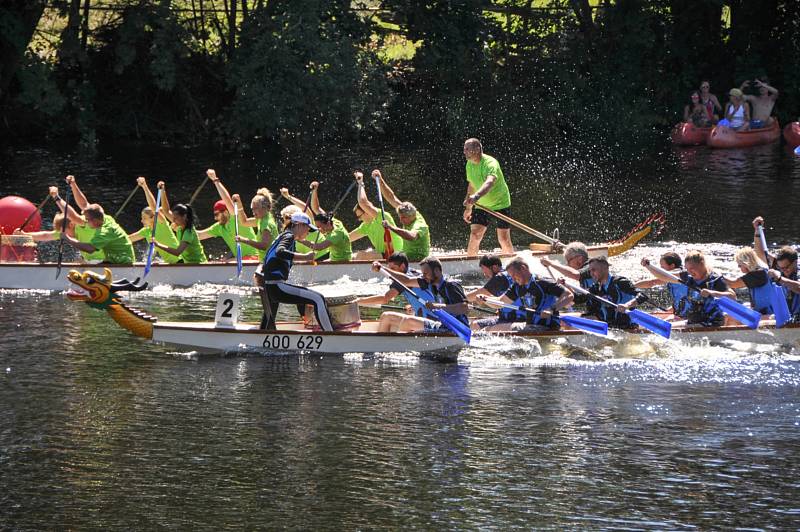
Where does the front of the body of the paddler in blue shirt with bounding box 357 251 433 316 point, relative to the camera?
to the viewer's left

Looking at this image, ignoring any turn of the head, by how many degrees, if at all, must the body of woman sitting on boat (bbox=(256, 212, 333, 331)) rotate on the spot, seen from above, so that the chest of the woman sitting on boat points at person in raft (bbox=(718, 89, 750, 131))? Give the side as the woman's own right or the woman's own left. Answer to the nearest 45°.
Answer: approximately 45° to the woman's own left

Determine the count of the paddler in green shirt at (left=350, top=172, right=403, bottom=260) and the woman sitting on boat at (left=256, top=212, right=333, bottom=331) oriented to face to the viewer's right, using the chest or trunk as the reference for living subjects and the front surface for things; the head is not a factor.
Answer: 1

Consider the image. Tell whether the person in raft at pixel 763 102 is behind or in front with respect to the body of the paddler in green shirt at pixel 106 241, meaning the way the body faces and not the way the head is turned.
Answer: behind

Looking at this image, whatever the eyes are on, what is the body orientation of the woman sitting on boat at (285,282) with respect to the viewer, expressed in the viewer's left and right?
facing to the right of the viewer

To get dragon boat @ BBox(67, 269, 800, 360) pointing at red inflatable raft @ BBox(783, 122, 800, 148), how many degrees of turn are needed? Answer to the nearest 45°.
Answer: approximately 135° to its right

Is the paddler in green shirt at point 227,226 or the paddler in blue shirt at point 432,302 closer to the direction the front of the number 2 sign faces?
the paddler in blue shirt

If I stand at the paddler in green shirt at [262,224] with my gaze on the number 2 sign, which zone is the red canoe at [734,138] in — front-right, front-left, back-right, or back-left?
back-left

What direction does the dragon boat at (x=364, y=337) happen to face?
to the viewer's left

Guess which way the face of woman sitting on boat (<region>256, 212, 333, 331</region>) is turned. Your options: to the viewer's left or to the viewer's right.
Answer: to the viewer's right

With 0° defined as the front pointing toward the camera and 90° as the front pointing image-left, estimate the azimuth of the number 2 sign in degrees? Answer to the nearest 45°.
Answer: approximately 0°

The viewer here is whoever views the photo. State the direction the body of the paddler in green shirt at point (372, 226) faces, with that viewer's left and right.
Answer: facing to the left of the viewer

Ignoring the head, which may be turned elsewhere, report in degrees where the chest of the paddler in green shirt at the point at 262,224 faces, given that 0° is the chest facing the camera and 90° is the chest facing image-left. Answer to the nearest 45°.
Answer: approximately 90°

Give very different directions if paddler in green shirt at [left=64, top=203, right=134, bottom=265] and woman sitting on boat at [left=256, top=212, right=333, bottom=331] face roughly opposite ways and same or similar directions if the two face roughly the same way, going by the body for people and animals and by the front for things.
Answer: very different directions
